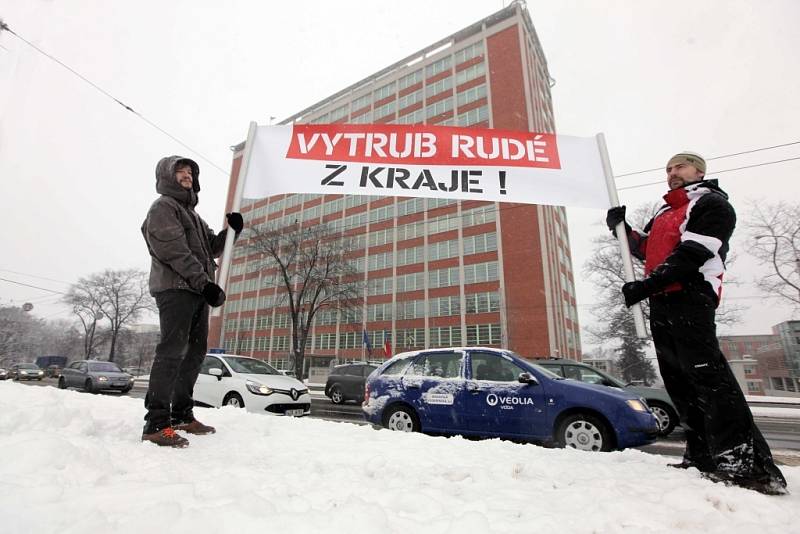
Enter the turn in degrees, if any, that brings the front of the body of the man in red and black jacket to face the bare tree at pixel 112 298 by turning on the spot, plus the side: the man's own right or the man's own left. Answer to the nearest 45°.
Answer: approximately 45° to the man's own right

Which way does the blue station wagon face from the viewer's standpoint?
to the viewer's right

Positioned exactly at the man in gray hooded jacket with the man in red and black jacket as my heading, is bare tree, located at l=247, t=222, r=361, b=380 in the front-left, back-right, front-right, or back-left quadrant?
back-left

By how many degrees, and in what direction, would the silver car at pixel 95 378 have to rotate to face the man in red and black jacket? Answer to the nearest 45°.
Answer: approximately 45° to its right

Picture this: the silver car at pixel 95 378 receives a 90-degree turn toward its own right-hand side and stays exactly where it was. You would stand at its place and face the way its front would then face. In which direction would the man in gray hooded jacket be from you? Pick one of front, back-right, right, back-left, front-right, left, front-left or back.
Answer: front-left

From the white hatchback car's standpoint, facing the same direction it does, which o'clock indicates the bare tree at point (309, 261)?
The bare tree is roughly at 8 o'clock from the white hatchback car.

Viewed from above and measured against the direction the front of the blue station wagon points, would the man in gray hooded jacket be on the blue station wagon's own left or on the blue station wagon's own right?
on the blue station wagon's own right

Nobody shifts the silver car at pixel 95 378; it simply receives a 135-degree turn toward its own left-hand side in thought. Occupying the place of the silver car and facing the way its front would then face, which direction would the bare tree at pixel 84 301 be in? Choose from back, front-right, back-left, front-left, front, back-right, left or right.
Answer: front

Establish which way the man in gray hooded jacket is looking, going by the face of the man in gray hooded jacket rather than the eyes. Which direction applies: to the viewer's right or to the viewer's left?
to the viewer's right

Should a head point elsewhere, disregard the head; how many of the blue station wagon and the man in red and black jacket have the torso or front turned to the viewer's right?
1

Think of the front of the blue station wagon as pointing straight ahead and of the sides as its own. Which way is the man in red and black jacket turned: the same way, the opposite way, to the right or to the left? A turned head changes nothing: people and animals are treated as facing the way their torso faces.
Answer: the opposite way

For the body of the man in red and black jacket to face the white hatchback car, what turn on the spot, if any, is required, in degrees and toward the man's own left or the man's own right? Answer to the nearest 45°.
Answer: approximately 45° to the man's own right

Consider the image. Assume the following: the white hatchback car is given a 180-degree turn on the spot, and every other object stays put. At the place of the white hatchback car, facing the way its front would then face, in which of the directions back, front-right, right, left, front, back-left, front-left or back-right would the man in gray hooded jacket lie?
back-left

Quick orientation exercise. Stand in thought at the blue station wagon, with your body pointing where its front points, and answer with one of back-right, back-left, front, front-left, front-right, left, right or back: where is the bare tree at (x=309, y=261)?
back-left
